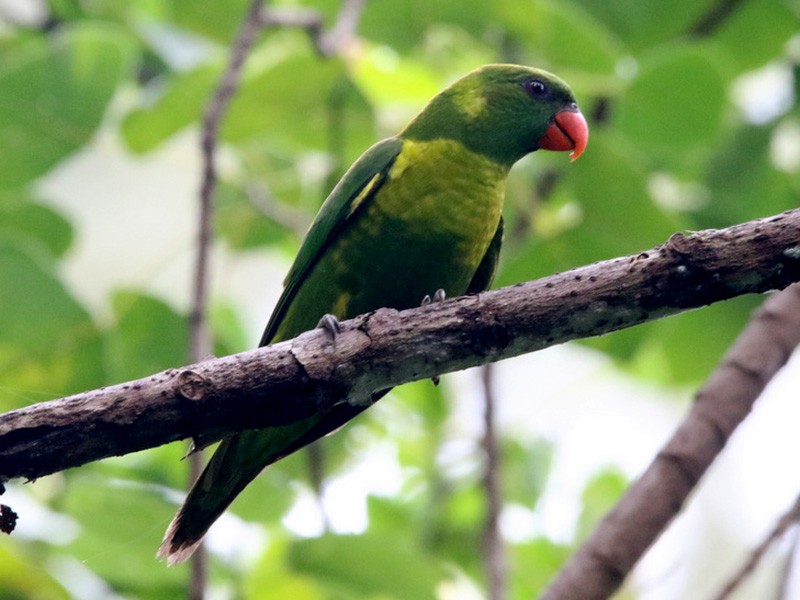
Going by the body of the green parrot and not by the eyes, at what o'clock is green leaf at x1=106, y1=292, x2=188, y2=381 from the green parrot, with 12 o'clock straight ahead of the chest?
The green leaf is roughly at 6 o'clock from the green parrot.

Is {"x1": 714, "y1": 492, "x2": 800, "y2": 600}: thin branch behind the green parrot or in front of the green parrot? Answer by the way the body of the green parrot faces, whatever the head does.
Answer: in front

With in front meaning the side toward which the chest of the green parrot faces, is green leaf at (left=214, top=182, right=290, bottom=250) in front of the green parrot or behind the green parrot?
behind

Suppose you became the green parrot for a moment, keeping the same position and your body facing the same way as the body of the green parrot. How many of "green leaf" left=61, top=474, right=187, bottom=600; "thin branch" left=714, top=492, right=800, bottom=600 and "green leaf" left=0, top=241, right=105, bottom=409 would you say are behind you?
2

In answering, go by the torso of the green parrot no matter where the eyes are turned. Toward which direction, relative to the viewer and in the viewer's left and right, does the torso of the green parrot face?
facing the viewer and to the right of the viewer
